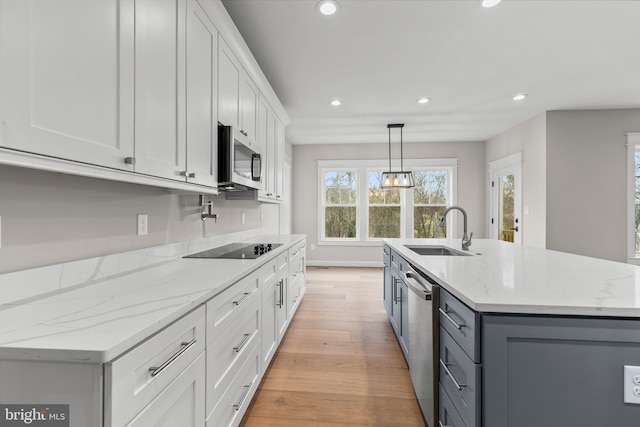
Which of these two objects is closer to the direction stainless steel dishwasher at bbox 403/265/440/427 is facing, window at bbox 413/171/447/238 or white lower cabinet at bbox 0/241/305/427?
the white lower cabinet

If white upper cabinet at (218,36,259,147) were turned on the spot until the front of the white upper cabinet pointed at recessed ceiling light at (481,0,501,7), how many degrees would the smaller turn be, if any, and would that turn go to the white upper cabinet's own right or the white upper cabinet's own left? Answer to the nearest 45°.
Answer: approximately 45° to the white upper cabinet's own right

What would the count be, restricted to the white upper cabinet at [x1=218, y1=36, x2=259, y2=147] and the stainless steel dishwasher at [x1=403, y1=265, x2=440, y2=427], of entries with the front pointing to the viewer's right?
1

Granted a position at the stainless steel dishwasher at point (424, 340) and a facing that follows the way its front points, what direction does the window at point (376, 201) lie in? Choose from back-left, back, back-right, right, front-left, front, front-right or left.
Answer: right

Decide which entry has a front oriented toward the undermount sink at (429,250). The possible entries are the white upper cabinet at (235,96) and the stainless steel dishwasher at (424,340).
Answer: the white upper cabinet

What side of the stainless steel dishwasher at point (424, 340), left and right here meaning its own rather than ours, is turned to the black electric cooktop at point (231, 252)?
front

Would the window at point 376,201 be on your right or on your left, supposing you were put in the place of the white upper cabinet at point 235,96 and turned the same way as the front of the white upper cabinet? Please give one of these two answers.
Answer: on your left

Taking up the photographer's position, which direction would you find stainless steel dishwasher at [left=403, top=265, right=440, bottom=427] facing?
facing to the left of the viewer

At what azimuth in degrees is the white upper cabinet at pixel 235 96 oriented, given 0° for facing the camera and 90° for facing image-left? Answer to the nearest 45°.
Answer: approximately 270°

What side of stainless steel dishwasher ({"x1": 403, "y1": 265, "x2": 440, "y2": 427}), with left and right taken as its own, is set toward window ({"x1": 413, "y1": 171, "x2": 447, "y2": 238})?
right

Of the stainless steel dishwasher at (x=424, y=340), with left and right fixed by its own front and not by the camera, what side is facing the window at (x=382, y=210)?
right

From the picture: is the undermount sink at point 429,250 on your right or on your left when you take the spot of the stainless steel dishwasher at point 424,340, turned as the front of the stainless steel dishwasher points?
on your right

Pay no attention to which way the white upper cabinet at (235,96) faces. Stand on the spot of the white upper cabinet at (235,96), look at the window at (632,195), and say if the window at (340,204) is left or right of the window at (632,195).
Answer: left
